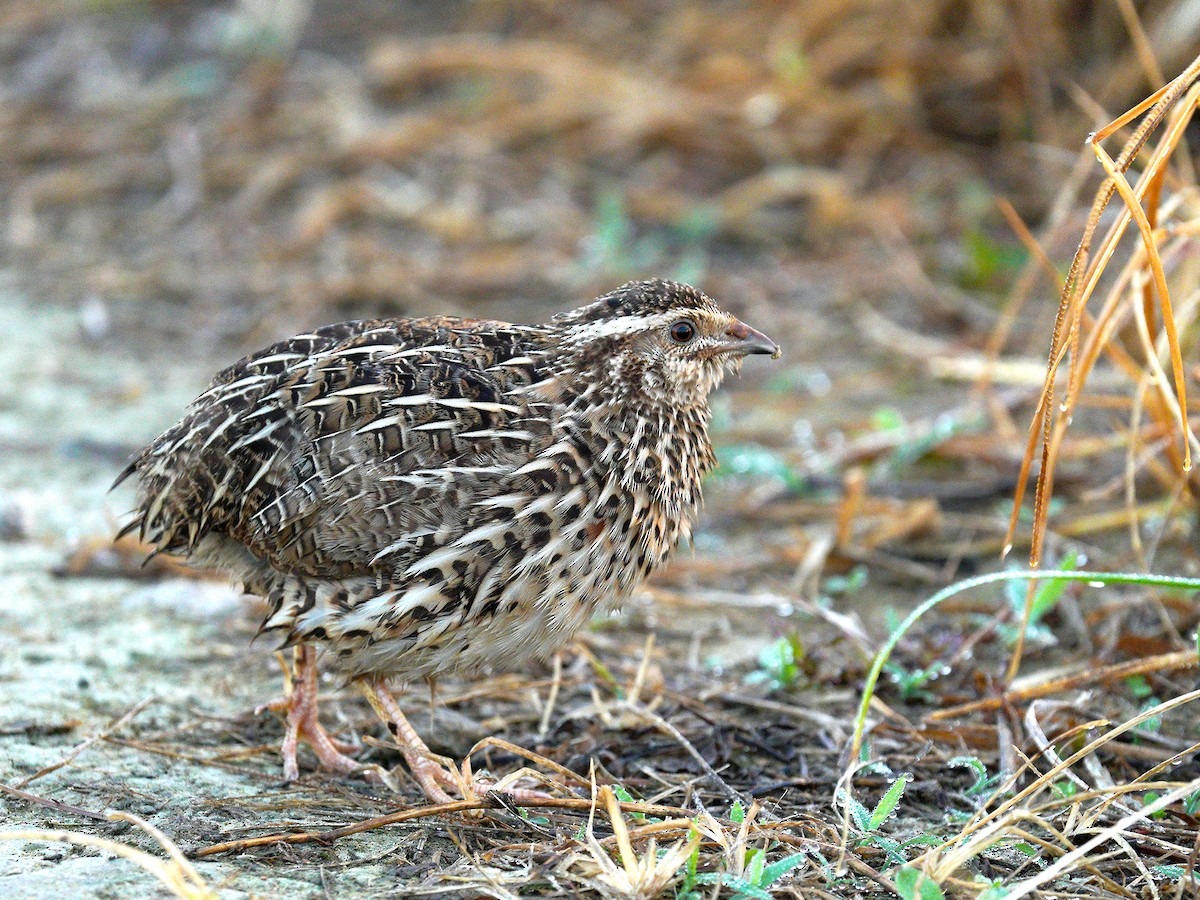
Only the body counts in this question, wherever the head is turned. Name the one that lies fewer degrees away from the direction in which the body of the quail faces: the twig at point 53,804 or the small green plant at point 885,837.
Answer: the small green plant

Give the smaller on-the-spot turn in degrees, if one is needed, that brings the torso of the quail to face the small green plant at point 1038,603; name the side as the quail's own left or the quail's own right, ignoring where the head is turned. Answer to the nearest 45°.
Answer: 0° — it already faces it

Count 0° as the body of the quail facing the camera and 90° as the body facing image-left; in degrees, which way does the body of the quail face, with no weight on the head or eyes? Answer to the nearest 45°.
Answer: approximately 270°

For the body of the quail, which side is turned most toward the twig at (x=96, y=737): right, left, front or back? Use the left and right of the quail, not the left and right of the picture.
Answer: back

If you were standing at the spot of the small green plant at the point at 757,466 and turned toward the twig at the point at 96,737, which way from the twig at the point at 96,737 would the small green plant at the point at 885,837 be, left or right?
left
